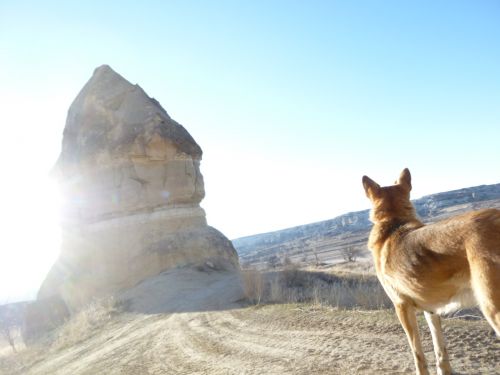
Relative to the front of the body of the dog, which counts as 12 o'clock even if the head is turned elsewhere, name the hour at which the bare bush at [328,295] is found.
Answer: The bare bush is roughly at 1 o'clock from the dog.

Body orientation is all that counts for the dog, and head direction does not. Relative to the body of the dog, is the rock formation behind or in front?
in front

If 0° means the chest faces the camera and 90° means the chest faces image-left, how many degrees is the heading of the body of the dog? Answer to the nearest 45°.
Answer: approximately 135°
